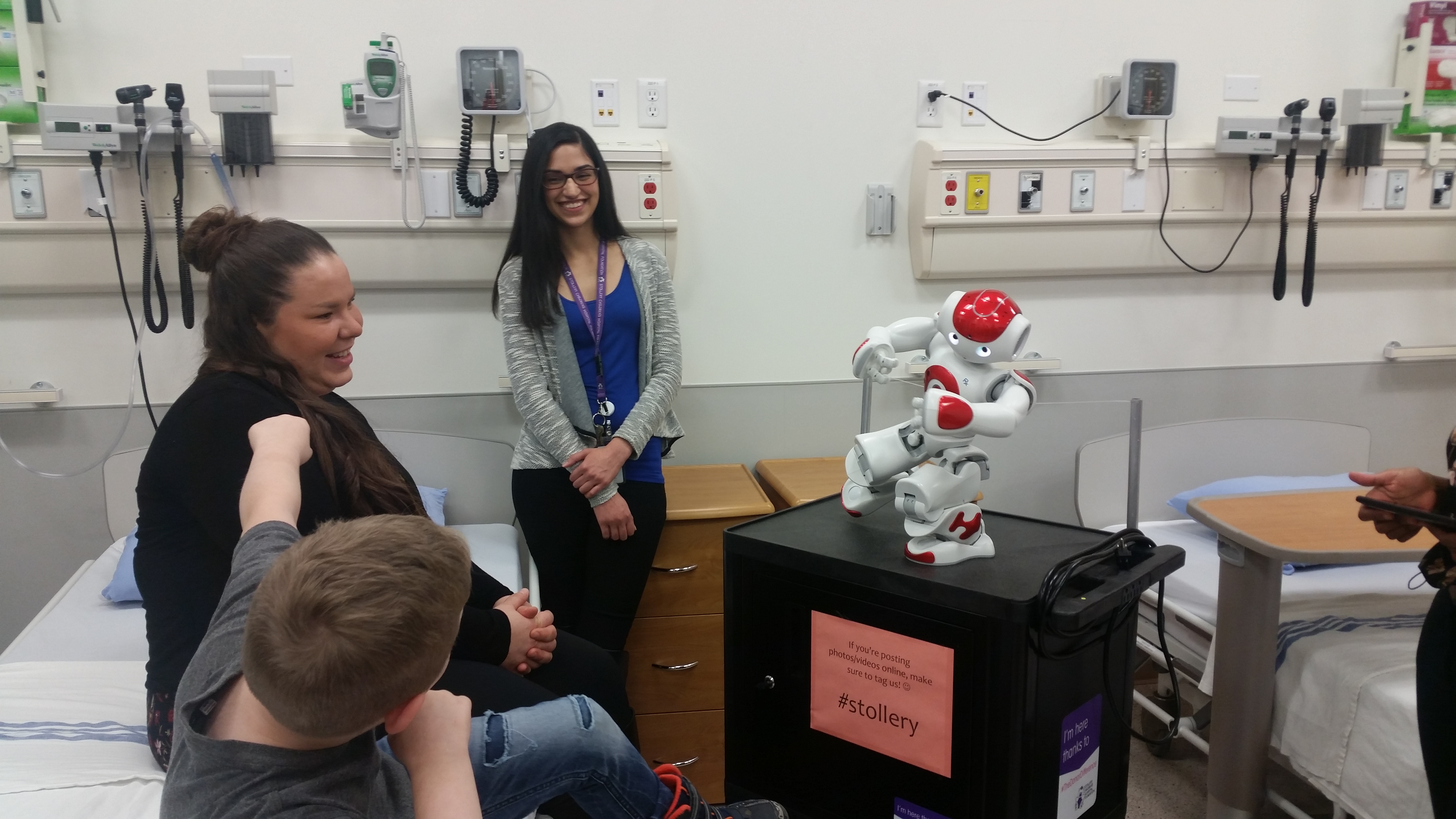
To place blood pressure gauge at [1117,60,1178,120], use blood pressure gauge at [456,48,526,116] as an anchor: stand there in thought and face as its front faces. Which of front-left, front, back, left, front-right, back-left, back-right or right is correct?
left

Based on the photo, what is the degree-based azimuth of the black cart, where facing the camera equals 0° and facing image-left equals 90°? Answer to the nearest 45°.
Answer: approximately 45°

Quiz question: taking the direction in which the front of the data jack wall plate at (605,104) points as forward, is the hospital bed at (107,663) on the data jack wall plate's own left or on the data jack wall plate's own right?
on the data jack wall plate's own right

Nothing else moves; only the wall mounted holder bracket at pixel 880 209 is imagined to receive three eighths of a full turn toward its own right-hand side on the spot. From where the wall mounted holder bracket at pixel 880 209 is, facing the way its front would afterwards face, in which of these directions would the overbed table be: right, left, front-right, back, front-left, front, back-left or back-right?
back

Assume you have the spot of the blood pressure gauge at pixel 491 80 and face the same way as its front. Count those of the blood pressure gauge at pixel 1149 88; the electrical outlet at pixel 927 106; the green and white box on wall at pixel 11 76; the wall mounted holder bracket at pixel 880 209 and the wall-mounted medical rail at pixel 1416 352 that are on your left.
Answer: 4

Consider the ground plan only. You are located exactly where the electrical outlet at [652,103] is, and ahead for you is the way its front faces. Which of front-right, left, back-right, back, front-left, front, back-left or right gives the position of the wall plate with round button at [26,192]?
right

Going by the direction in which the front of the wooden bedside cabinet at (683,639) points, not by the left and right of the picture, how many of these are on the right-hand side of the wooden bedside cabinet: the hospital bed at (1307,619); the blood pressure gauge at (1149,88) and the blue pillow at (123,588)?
1
